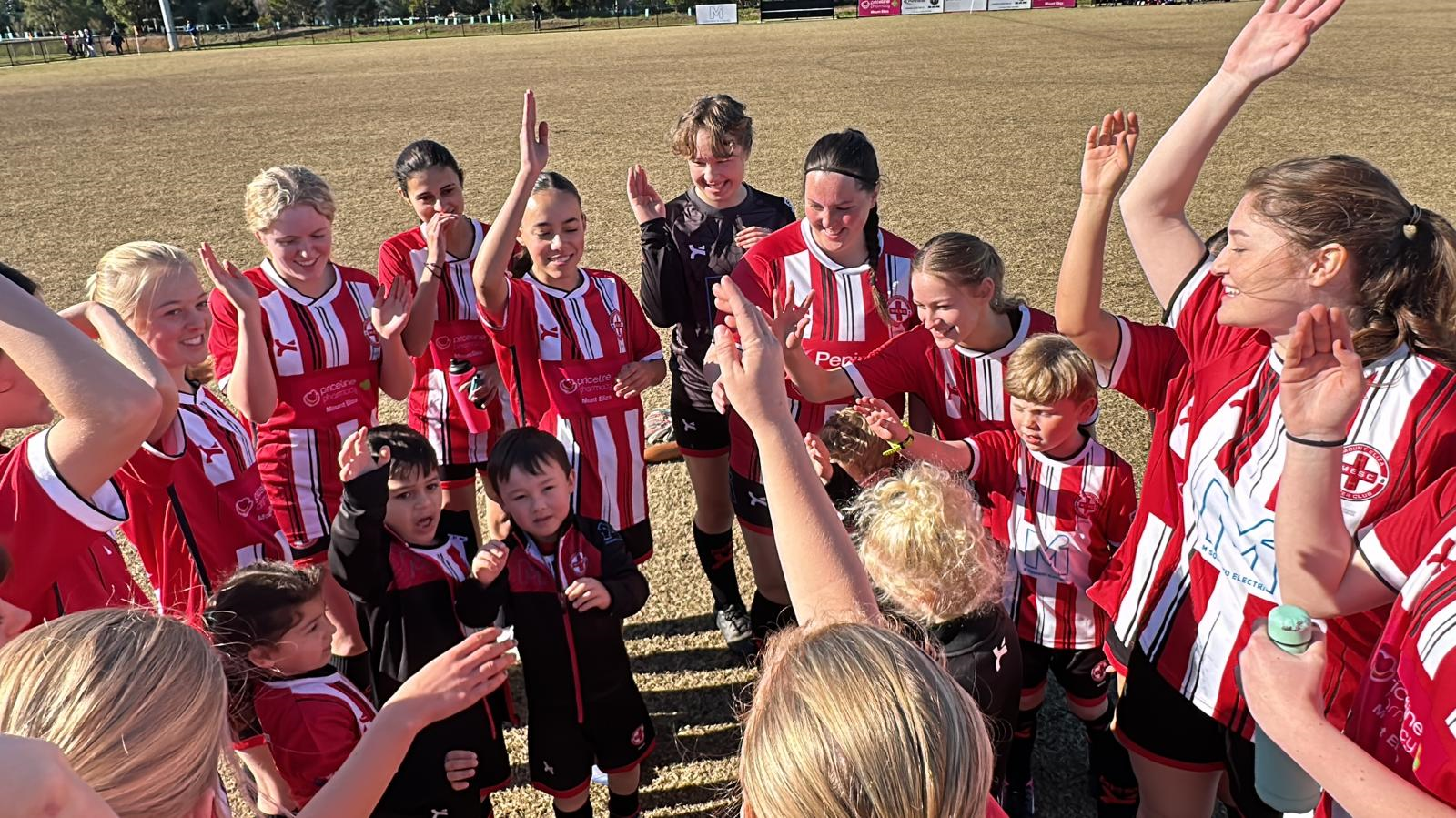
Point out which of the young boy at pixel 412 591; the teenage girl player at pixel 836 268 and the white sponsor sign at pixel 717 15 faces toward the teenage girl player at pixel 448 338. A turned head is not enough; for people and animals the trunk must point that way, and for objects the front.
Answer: the white sponsor sign

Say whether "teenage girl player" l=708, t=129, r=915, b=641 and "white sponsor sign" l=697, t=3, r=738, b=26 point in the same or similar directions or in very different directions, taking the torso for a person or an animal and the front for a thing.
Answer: same or similar directions

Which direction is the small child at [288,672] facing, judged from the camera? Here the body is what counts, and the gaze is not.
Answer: to the viewer's right

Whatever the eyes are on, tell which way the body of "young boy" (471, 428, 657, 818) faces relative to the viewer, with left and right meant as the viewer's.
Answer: facing the viewer

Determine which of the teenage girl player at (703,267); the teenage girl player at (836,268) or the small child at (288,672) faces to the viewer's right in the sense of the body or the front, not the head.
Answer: the small child

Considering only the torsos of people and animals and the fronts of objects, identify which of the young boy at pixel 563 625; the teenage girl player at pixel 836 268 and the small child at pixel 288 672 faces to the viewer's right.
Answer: the small child

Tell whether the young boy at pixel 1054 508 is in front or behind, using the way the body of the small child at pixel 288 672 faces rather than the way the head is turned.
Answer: in front

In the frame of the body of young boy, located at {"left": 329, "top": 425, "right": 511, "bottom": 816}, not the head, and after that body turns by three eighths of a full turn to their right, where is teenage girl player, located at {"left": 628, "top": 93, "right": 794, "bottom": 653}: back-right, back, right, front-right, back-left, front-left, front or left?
back-right

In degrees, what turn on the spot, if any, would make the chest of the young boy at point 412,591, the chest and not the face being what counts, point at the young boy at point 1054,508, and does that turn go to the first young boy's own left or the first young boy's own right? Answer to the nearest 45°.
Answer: approximately 45° to the first young boy's own left

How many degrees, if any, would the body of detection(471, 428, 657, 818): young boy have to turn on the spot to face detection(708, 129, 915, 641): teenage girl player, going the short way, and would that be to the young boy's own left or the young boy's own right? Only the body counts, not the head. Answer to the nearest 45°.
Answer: approximately 135° to the young boy's own left

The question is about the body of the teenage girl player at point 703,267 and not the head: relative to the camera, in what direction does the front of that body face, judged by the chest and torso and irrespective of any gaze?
toward the camera

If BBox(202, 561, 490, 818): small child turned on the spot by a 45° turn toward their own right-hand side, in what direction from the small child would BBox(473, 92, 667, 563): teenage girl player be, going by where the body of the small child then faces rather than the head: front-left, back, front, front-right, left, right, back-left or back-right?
left

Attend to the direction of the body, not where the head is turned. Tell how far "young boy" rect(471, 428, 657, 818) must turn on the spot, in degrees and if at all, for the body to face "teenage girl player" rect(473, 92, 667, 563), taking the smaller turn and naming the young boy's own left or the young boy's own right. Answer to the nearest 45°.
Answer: approximately 180°

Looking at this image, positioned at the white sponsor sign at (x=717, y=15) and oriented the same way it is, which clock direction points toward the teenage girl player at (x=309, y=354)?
The teenage girl player is roughly at 12 o'clock from the white sponsor sign.

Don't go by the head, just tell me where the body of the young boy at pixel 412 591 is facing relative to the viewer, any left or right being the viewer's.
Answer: facing the viewer and to the right of the viewer

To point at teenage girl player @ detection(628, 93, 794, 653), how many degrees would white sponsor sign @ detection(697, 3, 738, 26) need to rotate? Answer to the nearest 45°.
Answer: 0° — it already faces them
